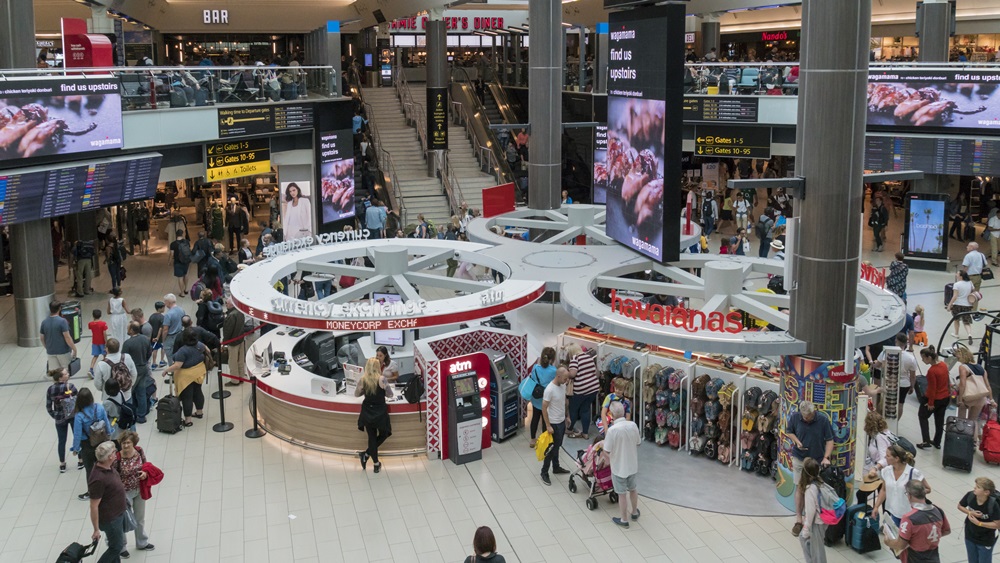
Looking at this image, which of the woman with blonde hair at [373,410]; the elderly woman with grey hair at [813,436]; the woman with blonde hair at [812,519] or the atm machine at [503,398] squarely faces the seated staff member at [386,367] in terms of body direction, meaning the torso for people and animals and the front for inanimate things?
the woman with blonde hair at [373,410]

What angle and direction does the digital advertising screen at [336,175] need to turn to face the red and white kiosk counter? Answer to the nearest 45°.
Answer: approximately 45° to its right

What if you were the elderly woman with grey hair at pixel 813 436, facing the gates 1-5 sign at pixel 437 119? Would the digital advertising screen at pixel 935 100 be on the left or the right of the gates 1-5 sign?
right

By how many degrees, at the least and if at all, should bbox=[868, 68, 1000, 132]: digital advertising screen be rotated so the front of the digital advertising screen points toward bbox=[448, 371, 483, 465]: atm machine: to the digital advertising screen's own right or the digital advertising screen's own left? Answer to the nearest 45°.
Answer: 0° — it already faces it

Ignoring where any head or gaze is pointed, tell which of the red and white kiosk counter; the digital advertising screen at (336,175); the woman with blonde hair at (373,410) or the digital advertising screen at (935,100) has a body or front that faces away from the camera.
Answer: the woman with blonde hair

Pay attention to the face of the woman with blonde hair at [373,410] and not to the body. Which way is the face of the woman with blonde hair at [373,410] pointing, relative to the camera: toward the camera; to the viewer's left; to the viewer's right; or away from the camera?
away from the camera

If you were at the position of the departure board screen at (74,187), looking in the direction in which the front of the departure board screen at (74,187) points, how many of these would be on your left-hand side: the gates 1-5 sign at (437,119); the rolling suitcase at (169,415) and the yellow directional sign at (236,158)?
2

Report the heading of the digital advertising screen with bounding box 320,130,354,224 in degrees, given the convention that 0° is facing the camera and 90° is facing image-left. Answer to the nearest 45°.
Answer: approximately 315°
